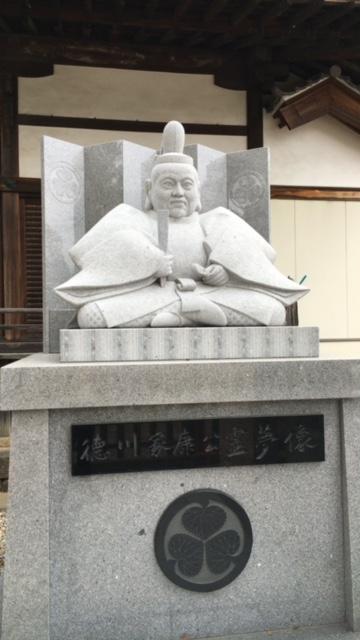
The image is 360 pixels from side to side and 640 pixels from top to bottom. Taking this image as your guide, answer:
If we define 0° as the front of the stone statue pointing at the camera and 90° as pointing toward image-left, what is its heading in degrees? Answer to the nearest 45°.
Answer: approximately 0°

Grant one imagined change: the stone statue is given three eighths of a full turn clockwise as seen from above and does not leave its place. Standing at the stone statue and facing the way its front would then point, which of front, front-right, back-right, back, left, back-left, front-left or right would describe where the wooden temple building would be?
front-right

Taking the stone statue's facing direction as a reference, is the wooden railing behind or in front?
behind
